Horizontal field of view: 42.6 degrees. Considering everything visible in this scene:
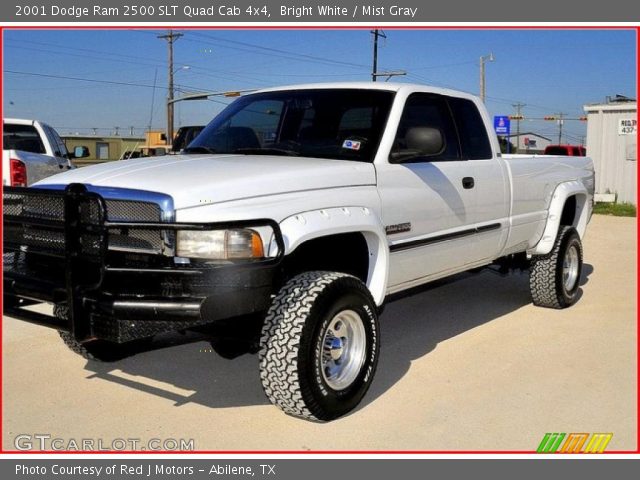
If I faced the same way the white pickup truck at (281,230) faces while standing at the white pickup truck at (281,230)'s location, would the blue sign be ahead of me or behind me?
behind

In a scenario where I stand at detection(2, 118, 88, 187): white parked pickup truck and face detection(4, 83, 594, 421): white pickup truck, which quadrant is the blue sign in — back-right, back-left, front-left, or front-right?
back-left

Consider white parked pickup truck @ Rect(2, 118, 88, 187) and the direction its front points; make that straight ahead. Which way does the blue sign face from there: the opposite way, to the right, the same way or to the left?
the opposite way

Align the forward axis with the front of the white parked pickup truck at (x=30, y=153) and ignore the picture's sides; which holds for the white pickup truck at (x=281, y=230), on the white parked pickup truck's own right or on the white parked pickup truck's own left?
on the white parked pickup truck's own right

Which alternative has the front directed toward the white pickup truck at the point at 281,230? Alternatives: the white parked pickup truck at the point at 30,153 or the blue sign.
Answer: the blue sign

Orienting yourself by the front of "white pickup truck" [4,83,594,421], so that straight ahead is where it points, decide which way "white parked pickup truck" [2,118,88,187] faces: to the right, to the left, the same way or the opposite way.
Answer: the opposite way

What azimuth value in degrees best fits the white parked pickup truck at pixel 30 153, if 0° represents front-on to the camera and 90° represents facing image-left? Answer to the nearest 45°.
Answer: approximately 225°
